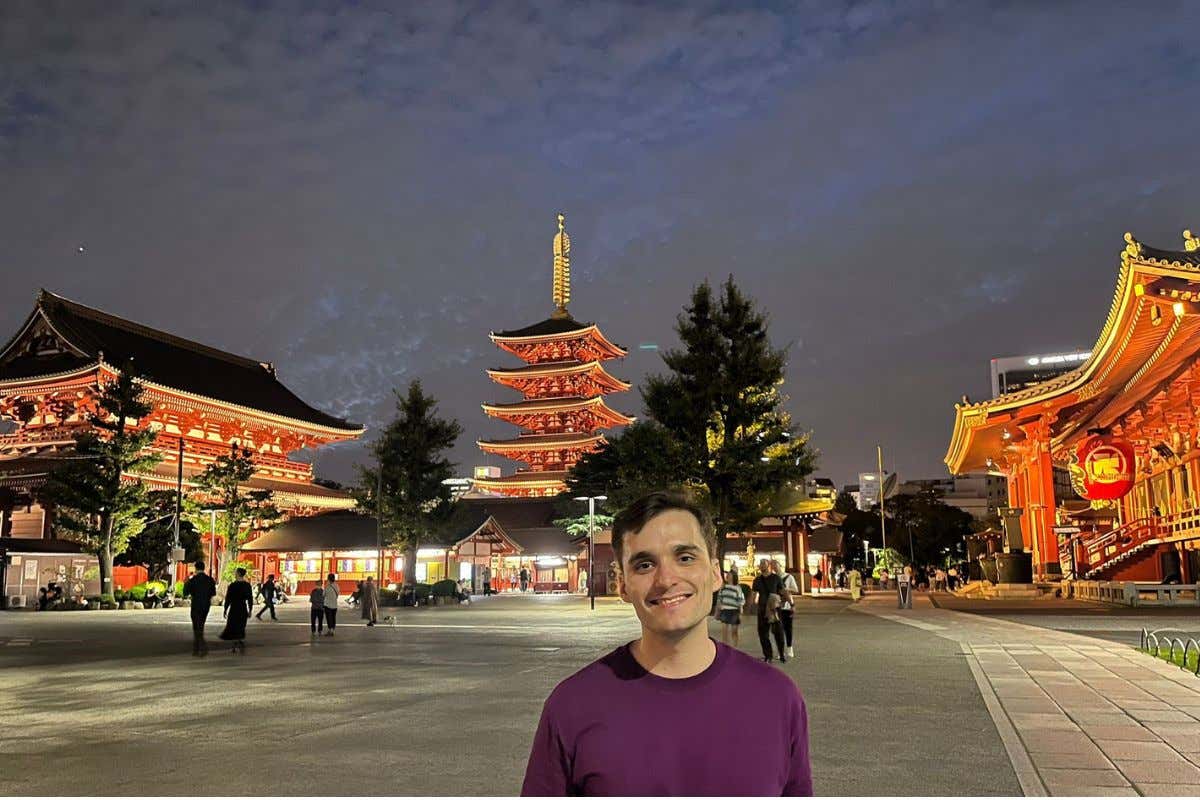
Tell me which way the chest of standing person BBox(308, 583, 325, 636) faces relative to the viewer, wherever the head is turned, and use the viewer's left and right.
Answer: facing away from the viewer

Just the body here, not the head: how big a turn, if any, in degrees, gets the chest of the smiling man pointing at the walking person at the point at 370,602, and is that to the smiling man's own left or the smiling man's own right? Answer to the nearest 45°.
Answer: approximately 180°

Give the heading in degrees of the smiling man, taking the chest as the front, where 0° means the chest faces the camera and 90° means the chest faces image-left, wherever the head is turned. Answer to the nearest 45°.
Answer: approximately 0°

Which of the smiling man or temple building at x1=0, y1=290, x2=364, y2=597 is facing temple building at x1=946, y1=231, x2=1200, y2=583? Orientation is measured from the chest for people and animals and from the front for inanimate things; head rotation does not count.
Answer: temple building at x1=0, y1=290, x2=364, y2=597
